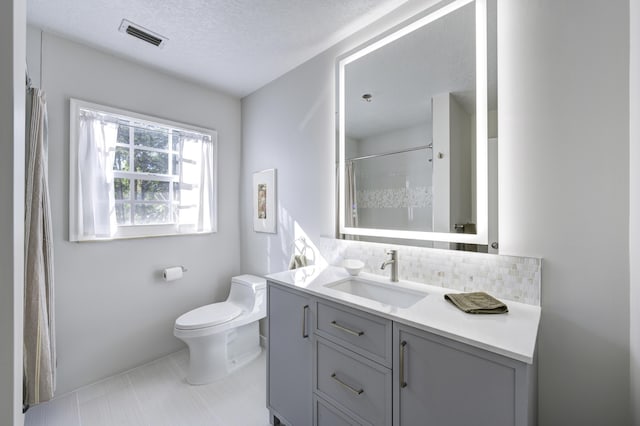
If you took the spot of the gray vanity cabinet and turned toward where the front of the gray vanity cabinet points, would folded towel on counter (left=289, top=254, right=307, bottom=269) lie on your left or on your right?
on your right

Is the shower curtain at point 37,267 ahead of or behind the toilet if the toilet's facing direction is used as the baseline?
ahead

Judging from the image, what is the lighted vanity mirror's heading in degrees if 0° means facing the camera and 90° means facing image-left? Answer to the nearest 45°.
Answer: approximately 45°

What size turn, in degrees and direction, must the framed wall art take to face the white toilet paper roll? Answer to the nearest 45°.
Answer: approximately 45° to its right

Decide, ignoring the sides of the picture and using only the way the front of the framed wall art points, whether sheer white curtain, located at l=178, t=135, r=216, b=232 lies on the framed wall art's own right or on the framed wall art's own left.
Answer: on the framed wall art's own right

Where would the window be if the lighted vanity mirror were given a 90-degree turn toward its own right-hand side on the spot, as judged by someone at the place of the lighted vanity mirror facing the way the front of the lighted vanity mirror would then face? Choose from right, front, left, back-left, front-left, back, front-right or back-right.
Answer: front-left

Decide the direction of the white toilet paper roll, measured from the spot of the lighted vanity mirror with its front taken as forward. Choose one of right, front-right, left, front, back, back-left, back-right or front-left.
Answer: front-right

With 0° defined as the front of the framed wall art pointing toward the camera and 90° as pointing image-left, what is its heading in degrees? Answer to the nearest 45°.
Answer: approximately 45°
